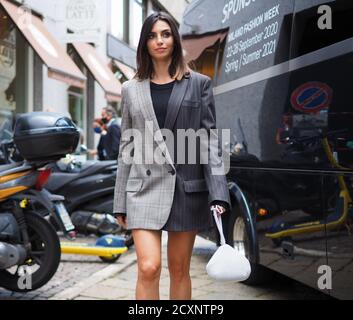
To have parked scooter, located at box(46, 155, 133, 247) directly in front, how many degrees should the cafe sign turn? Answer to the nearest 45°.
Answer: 0° — it already faces it

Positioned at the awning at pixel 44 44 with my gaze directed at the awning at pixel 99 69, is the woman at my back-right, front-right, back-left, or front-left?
back-right

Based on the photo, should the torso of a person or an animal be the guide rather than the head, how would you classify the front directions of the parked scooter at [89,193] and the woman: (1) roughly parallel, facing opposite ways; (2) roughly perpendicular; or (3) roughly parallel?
roughly perpendicular

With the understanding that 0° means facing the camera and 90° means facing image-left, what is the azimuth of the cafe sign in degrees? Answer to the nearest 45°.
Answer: approximately 0°

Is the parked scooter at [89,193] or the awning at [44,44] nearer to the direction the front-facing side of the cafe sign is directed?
the parked scooter

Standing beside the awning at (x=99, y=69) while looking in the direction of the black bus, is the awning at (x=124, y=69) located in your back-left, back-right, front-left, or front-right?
back-left

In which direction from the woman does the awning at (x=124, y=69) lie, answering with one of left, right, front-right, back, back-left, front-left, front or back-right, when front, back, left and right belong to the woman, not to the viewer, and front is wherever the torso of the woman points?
back
